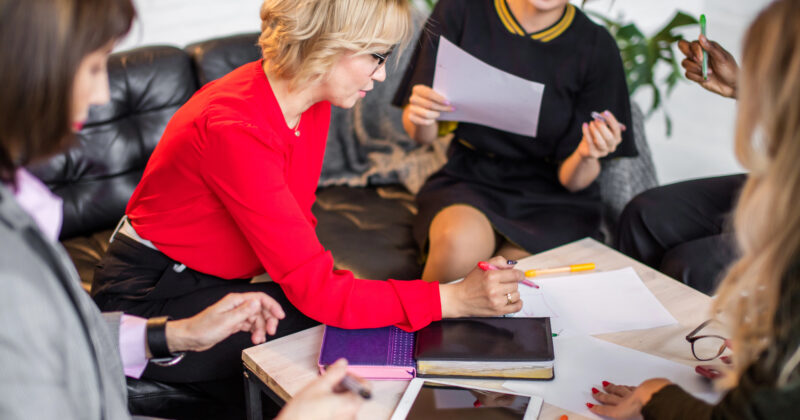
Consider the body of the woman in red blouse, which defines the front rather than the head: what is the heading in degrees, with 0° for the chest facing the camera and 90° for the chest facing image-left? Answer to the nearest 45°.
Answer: approximately 270°

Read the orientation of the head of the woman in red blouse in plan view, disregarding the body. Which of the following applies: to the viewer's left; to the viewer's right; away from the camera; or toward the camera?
to the viewer's right

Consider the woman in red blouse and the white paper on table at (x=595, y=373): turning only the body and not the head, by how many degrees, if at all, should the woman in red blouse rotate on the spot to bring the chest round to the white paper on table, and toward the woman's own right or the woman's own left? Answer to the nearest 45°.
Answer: approximately 45° to the woman's own right
